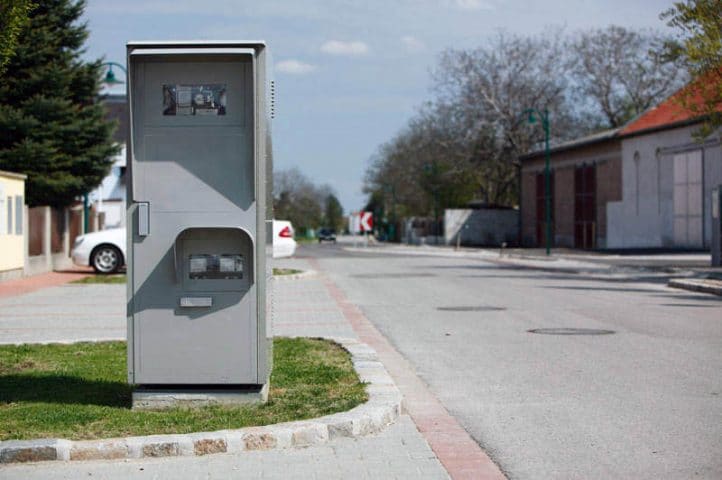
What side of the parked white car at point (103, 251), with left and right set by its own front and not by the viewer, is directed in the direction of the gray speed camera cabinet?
left

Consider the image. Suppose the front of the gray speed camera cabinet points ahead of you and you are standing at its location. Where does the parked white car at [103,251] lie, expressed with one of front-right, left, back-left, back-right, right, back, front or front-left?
back

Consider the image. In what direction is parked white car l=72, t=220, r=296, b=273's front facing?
to the viewer's left

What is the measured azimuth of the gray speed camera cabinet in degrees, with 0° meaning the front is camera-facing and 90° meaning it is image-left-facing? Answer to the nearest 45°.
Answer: approximately 0°

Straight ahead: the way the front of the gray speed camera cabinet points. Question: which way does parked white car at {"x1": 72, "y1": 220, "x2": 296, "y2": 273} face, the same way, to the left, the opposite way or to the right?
to the right

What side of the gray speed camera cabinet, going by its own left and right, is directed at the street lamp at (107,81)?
back

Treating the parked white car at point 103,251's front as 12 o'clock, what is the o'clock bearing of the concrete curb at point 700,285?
The concrete curb is roughly at 7 o'clock from the parked white car.

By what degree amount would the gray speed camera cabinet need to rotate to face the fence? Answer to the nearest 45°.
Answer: approximately 180°

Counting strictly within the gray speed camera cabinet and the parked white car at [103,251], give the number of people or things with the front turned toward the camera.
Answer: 1

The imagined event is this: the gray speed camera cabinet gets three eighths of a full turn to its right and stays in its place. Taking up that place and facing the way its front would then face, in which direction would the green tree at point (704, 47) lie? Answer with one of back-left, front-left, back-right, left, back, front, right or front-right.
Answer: right

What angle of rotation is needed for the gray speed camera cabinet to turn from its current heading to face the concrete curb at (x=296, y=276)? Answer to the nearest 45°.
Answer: approximately 180°
